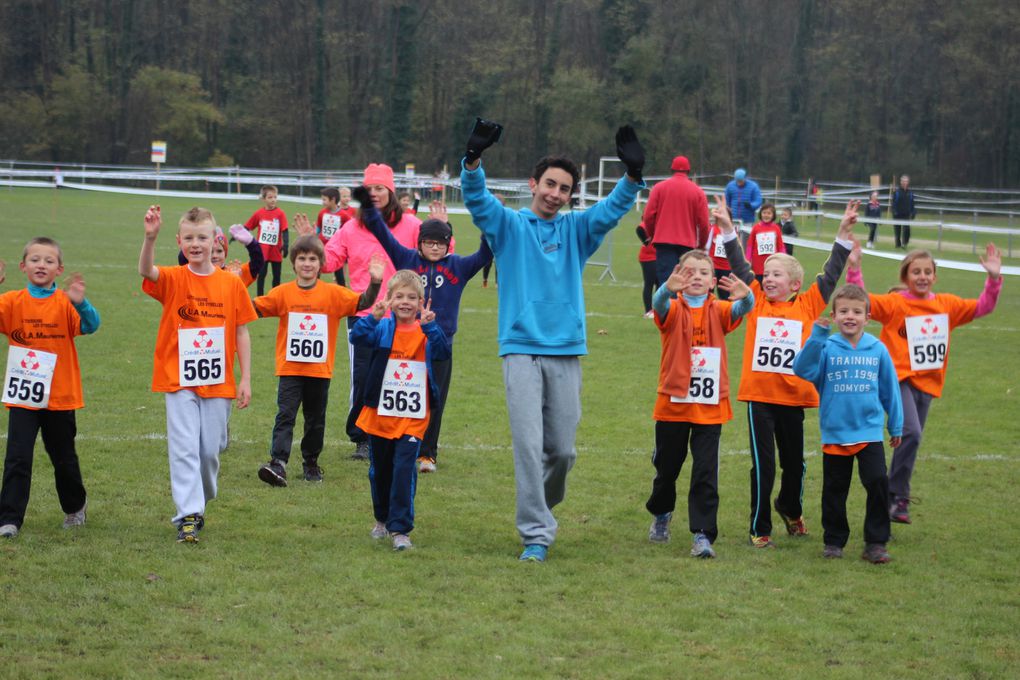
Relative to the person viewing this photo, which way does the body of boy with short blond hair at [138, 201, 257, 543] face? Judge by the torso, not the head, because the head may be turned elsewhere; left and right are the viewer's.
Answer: facing the viewer

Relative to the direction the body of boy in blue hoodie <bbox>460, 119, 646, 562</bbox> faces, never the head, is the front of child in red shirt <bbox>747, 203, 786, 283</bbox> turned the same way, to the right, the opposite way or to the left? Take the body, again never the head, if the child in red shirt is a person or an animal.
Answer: the same way

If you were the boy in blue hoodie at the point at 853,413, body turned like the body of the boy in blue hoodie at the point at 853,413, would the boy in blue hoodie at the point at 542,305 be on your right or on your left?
on your right

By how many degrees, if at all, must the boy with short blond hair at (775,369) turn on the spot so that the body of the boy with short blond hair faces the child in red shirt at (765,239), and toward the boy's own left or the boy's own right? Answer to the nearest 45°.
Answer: approximately 180°

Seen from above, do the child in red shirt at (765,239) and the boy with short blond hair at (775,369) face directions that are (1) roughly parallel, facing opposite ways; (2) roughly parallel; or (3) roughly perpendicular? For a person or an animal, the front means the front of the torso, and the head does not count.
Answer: roughly parallel

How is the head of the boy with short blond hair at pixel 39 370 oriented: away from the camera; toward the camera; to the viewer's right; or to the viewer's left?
toward the camera

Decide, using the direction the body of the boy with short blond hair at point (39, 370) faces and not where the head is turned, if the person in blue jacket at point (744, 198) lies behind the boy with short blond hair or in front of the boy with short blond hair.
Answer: behind

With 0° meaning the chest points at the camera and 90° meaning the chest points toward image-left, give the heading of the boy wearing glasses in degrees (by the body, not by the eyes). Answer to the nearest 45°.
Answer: approximately 0°

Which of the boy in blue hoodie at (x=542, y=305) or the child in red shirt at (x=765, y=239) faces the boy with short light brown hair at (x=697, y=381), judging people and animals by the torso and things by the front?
the child in red shirt

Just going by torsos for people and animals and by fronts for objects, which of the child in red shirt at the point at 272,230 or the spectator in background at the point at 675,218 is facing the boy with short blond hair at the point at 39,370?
the child in red shirt

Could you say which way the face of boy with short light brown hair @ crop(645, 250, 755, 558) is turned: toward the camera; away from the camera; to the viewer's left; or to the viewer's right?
toward the camera

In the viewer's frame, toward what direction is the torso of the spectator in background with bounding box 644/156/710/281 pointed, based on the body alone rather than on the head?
away from the camera

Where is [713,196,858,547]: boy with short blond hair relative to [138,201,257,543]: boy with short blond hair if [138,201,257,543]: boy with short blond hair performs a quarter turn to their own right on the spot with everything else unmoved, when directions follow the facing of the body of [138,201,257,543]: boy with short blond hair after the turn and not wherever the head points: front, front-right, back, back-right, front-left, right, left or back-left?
back

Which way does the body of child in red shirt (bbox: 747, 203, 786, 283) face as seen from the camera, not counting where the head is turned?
toward the camera

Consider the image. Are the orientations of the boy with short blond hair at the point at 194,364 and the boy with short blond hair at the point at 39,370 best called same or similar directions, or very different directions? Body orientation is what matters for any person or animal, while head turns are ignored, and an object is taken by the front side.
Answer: same or similar directions

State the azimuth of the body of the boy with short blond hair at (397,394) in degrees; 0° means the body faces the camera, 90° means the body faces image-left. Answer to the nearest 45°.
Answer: approximately 0°

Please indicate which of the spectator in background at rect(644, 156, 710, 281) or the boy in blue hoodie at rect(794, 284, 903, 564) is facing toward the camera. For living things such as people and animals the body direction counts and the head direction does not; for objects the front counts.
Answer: the boy in blue hoodie

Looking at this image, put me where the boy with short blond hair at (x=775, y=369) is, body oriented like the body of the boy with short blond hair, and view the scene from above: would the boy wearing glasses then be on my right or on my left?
on my right

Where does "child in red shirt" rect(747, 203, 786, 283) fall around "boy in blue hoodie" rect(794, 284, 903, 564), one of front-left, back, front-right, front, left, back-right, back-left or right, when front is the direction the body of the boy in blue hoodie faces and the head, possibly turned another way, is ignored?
back

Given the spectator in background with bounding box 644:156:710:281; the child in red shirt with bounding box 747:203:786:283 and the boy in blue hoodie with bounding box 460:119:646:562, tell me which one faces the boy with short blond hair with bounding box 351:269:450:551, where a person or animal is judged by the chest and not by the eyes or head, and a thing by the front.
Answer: the child in red shirt

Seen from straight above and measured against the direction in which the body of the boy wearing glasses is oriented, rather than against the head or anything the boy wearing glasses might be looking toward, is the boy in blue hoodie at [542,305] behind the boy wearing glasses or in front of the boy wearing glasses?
in front

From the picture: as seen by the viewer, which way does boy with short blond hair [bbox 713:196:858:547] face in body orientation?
toward the camera
